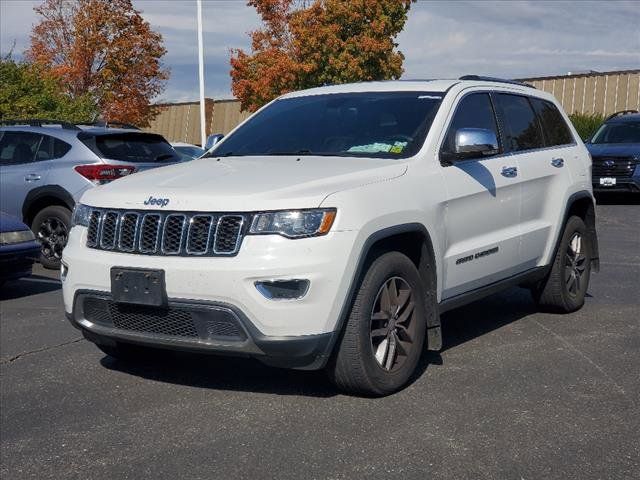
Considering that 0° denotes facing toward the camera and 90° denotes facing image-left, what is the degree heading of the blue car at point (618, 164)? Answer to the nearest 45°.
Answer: approximately 45°

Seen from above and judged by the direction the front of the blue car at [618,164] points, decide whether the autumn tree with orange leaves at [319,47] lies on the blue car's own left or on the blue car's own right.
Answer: on the blue car's own right

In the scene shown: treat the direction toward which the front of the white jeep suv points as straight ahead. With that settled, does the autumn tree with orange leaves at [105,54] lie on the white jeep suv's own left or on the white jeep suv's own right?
on the white jeep suv's own right

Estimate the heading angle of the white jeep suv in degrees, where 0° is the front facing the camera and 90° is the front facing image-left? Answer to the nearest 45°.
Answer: approximately 45°

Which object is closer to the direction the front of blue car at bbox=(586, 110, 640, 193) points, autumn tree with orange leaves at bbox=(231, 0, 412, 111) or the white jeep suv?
the white jeep suv

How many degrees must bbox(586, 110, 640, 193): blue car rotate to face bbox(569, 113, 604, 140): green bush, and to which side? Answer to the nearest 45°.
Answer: approximately 135° to its right

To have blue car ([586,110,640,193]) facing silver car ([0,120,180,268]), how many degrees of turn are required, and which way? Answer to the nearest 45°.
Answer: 0° — it already faces it

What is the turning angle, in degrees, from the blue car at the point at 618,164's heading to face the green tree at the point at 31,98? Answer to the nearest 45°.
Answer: approximately 45° to its right

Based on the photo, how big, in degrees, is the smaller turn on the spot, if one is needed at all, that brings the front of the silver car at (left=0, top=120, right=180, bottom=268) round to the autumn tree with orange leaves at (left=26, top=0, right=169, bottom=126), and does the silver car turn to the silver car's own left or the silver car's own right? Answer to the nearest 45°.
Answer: approximately 45° to the silver car's own right

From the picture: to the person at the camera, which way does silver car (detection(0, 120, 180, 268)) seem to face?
facing away from the viewer and to the left of the viewer

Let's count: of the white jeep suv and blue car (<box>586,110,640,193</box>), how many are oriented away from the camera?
0

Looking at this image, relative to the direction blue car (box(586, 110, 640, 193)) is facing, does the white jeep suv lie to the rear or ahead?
ahead

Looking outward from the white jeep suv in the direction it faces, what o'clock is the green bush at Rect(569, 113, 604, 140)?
The green bush is roughly at 5 o'clock from the white jeep suv.
